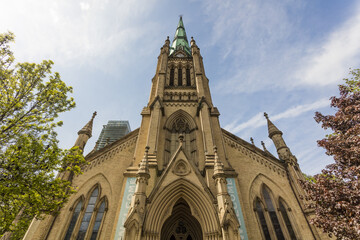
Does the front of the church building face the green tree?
no

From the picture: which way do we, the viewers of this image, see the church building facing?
facing the viewer
